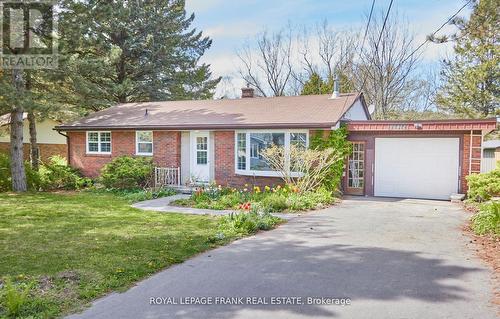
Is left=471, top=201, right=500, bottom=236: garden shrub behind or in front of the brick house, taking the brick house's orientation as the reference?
in front

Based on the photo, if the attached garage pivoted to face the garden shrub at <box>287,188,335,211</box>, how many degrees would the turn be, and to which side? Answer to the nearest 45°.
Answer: approximately 45° to its right

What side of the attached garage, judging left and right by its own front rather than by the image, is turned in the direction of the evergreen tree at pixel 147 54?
right

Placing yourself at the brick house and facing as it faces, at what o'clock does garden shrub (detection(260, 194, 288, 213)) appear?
The garden shrub is roughly at 12 o'clock from the brick house.

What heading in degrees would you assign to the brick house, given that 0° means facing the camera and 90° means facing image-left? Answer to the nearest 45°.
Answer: approximately 0°

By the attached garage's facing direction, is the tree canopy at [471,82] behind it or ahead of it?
behind

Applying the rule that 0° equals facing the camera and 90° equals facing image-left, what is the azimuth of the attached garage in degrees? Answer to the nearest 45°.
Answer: approximately 0°

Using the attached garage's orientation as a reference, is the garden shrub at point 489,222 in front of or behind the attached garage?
in front

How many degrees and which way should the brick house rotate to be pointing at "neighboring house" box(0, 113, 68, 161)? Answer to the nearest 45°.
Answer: approximately 135° to its right

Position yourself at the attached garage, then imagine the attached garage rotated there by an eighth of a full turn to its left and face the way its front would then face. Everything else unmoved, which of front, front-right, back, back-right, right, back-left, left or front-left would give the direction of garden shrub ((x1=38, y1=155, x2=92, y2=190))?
back-right
